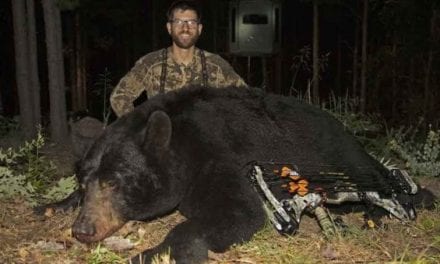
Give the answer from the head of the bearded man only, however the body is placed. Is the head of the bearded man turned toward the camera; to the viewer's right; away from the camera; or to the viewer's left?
toward the camera

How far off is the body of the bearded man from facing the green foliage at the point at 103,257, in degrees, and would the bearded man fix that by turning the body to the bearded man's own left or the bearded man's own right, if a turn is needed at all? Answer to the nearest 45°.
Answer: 0° — they already face it

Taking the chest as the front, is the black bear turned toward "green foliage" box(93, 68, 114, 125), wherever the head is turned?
no

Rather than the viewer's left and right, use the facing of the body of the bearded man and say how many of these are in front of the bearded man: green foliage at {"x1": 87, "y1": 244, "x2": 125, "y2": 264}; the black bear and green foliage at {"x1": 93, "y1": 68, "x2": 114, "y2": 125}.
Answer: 2

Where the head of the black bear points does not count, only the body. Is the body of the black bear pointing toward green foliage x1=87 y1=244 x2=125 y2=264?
yes

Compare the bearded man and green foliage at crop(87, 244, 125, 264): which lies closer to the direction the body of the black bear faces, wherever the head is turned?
the green foliage

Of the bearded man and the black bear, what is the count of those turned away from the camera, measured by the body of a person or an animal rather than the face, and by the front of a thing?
0

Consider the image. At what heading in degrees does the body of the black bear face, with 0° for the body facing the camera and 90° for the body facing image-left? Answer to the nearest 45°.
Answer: approximately 45°

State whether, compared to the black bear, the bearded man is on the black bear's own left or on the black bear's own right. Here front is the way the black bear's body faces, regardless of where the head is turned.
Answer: on the black bear's own right

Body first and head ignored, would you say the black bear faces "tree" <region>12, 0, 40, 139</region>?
no

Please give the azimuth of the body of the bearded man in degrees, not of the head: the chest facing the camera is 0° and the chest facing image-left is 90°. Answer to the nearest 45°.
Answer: approximately 0°

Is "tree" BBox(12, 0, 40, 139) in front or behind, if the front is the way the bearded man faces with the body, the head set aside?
behind

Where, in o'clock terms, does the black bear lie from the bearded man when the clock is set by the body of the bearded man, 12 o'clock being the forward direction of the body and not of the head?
The black bear is roughly at 12 o'clock from the bearded man.
